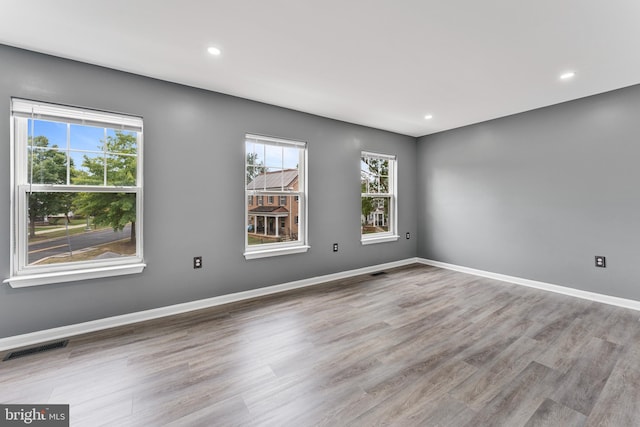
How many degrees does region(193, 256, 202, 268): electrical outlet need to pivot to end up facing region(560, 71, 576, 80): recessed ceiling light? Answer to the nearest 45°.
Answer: approximately 45° to its left

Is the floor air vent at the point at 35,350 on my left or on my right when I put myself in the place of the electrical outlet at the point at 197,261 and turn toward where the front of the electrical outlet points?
on my right

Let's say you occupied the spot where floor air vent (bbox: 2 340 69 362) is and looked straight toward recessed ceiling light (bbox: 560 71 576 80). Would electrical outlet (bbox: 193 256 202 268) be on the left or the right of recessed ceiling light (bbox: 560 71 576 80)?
left

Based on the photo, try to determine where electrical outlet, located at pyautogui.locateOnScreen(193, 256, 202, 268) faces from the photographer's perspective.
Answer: facing the viewer
